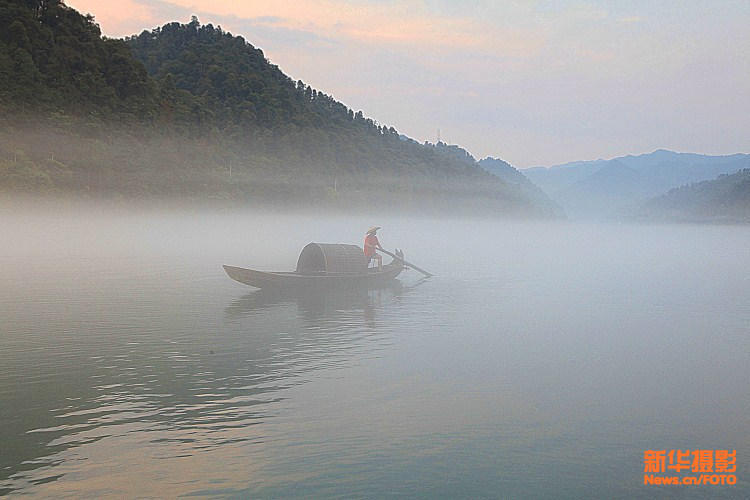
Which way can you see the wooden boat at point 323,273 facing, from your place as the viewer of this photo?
facing to the left of the viewer
